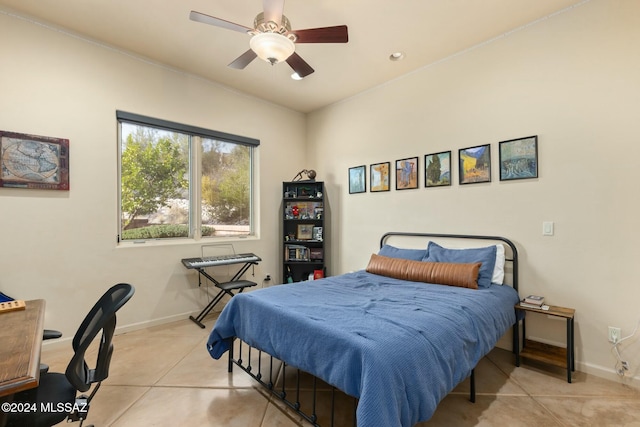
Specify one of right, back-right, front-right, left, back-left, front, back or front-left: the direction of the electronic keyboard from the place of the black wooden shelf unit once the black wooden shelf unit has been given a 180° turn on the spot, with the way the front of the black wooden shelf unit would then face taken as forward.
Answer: back-left

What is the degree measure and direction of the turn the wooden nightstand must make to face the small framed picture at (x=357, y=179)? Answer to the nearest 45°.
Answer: approximately 45° to its right

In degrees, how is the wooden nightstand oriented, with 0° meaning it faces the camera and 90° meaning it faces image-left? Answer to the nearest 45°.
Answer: approximately 45°

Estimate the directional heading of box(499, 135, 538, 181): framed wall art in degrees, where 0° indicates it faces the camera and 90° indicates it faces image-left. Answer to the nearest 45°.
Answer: approximately 45°

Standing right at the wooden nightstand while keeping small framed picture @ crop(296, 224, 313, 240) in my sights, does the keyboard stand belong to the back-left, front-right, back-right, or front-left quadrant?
front-left

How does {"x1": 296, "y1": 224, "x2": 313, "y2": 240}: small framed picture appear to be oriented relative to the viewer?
toward the camera

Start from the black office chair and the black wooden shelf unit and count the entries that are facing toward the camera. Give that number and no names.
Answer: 1

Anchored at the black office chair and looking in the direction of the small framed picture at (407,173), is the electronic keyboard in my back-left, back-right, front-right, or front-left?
front-left

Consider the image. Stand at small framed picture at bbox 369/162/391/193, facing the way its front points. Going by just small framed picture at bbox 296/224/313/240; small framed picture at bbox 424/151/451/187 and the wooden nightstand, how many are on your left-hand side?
2

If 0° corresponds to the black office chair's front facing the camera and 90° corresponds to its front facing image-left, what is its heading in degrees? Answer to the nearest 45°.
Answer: approximately 90°

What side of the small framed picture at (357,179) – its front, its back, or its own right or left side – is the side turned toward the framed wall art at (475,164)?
left

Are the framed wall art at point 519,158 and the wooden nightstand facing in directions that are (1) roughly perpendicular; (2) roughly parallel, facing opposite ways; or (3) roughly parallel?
roughly parallel

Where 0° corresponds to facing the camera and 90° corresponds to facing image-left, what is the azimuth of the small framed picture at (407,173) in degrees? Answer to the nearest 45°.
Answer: approximately 45°

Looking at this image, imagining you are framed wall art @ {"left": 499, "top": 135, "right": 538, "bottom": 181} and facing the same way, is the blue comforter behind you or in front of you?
in front

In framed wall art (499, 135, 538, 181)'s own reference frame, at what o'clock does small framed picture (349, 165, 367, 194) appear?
The small framed picture is roughly at 2 o'clock from the framed wall art.

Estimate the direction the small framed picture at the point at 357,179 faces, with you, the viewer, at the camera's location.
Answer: facing the viewer and to the left of the viewer

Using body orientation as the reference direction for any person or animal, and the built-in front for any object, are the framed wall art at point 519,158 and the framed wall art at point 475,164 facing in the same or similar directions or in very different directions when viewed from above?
same or similar directions

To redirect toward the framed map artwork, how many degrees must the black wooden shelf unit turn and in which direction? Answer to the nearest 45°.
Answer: approximately 45° to its right

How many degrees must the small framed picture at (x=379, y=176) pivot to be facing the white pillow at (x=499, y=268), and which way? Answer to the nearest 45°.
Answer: approximately 90° to its left

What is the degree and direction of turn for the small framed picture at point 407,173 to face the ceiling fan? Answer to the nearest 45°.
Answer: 0° — it already faces it
